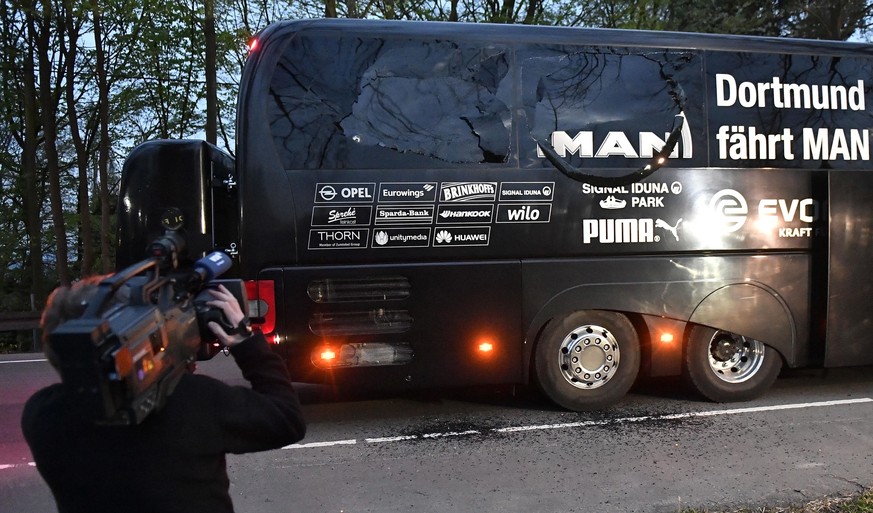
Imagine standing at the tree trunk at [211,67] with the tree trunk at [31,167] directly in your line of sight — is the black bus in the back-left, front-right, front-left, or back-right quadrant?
back-left

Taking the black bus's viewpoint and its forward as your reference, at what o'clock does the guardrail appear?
The guardrail is roughly at 7 o'clock from the black bus.

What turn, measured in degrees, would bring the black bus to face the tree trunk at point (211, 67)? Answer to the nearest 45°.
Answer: approximately 135° to its left

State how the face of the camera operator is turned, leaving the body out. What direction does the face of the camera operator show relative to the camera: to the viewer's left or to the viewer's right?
to the viewer's right

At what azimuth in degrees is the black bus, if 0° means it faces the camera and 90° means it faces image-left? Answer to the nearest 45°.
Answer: approximately 270°

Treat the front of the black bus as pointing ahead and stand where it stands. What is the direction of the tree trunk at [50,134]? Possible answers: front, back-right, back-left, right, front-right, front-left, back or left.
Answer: back-left

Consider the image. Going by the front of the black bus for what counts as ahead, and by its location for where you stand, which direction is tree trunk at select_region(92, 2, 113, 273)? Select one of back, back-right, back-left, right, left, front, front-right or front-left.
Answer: back-left

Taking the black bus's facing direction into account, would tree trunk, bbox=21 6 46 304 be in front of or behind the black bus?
behind

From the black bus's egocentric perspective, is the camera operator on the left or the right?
on its right
